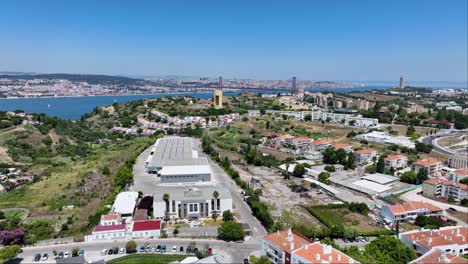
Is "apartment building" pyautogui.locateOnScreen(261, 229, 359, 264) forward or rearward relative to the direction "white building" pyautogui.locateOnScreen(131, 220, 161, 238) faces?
forward

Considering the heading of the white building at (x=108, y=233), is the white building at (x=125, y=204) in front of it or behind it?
behind

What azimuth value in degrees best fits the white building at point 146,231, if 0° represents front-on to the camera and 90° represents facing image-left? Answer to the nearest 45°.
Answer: approximately 0°

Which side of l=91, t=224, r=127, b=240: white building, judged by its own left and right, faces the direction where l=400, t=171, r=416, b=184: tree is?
left

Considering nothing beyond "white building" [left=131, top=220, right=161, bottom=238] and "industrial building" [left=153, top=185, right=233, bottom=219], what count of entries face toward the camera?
2

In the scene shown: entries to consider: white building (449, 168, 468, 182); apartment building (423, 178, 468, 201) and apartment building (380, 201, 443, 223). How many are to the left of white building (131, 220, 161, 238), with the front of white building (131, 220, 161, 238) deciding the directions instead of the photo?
3

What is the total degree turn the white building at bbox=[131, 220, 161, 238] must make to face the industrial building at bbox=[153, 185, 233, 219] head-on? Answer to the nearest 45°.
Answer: approximately 135° to its left

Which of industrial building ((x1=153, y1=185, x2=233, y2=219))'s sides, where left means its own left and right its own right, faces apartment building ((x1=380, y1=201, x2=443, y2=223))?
left

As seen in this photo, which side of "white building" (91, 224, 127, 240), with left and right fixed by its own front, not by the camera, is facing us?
front

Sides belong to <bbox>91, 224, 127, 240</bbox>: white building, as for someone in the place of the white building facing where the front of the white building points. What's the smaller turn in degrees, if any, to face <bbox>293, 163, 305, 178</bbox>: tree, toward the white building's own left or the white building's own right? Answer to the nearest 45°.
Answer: approximately 135° to the white building's own left

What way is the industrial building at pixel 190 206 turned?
toward the camera
